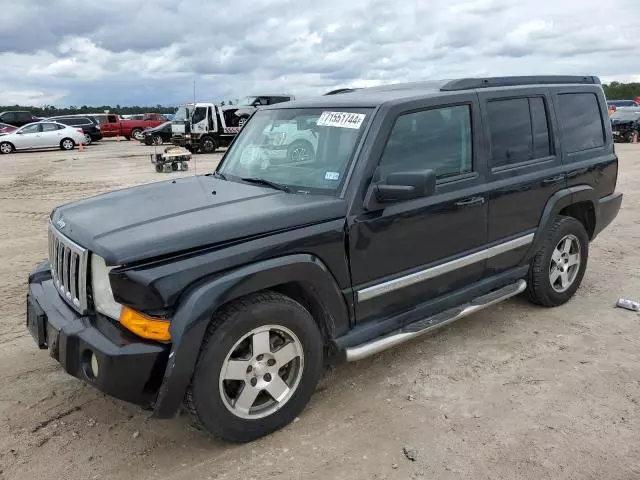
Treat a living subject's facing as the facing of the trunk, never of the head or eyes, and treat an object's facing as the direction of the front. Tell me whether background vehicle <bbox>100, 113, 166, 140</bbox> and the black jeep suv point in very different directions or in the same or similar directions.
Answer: same or similar directions

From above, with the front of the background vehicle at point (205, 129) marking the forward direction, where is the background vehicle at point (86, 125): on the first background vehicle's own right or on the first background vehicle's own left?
on the first background vehicle's own right

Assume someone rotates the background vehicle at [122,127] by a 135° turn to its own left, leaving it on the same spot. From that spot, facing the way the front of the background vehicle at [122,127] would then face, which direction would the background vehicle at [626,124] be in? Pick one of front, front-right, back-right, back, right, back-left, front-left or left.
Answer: front

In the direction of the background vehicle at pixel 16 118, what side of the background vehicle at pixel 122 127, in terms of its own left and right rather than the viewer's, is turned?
front

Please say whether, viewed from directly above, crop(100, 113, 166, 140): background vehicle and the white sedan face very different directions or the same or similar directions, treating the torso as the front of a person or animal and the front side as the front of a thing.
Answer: same or similar directions

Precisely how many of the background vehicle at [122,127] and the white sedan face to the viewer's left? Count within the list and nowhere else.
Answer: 2

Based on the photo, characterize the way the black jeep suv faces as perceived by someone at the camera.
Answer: facing the viewer and to the left of the viewer

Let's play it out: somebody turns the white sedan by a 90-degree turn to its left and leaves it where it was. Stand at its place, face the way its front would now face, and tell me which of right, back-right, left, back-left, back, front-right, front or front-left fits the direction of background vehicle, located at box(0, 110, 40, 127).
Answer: back

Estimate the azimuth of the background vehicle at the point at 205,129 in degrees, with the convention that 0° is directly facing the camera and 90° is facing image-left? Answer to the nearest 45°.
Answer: approximately 45°

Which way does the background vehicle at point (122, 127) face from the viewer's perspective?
to the viewer's left

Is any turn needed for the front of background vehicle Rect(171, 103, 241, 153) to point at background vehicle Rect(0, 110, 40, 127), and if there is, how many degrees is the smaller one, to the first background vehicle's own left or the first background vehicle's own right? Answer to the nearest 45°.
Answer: approximately 90° to the first background vehicle's own right

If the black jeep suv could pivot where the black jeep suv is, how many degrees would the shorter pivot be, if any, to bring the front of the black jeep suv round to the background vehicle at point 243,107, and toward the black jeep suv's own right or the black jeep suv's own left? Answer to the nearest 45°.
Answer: approximately 135° to the black jeep suv's own right

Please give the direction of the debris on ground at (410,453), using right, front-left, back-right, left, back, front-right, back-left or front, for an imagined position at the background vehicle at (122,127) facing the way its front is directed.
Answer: left

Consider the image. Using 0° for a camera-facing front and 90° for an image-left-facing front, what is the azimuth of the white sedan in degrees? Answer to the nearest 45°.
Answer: approximately 90°

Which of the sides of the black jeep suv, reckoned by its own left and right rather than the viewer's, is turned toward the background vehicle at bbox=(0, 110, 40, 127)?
right
